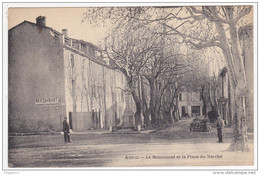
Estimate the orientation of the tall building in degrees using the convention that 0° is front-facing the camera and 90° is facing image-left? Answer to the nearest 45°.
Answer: approximately 315°

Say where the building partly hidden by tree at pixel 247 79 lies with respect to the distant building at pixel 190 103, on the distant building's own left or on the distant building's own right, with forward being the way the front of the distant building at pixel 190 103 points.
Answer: on the distant building's own left

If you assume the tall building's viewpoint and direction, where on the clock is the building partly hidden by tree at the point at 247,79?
The building partly hidden by tree is roughly at 11 o'clock from the tall building.

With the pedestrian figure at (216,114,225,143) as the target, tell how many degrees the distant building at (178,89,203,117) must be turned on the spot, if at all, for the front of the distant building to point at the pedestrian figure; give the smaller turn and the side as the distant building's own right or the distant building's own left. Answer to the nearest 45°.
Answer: approximately 45° to the distant building's own left

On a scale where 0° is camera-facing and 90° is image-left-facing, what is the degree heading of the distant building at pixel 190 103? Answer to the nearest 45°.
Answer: approximately 0°
